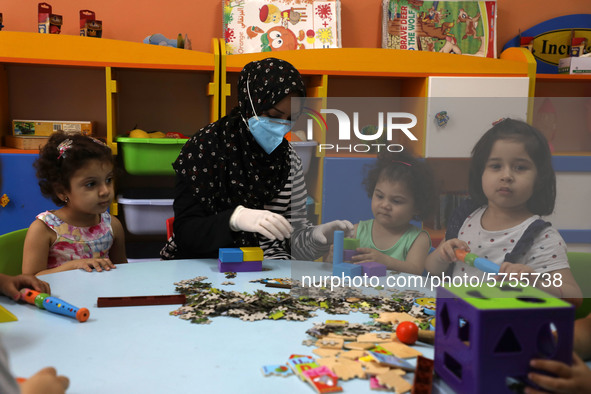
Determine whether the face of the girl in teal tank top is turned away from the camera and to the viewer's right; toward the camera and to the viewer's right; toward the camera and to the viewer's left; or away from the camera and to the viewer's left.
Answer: toward the camera and to the viewer's left

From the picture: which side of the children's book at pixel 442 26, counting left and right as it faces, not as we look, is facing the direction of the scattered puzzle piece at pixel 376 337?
front

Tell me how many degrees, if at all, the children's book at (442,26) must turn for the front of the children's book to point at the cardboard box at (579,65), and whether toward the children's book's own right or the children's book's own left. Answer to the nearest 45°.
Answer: approximately 90° to the children's book's own left

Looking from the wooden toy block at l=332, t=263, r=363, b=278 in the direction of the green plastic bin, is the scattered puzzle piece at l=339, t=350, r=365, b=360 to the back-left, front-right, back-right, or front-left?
back-left

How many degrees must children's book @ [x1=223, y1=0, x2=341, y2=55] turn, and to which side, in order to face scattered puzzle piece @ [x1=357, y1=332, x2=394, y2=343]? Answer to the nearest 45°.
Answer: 0° — it already faces it

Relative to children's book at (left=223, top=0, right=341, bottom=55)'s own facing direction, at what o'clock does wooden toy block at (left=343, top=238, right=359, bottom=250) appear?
The wooden toy block is roughly at 12 o'clock from the children's book.

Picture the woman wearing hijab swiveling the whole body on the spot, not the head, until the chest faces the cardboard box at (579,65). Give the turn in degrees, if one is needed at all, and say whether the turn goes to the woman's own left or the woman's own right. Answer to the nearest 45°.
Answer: approximately 90° to the woman's own left

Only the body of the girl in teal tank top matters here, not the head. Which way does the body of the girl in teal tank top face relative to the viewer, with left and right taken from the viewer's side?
facing the viewer and to the left of the viewer

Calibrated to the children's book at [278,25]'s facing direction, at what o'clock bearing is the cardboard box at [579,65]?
The cardboard box is roughly at 9 o'clock from the children's book.

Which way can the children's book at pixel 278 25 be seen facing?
toward the camera

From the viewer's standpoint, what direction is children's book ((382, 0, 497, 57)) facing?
toward the camera

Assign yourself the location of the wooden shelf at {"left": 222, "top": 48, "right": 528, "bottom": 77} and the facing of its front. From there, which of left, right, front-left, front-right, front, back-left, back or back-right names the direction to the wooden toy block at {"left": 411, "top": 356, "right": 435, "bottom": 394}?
front
